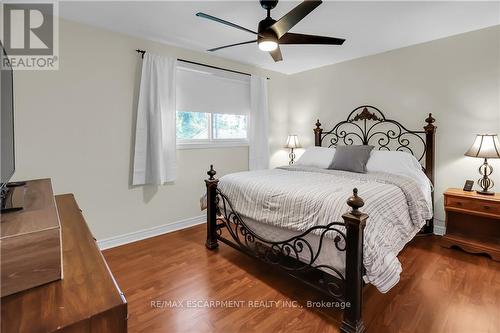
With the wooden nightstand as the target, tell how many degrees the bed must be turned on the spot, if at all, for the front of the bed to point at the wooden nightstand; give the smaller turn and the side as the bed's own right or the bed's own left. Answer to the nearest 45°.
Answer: approximately 180°

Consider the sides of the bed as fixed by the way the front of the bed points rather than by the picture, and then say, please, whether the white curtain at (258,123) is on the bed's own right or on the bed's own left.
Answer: on the bed's own right

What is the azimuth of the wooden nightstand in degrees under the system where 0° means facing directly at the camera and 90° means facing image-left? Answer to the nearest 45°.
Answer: approximately 45°

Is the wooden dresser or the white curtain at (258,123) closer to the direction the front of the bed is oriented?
the wooden dresser

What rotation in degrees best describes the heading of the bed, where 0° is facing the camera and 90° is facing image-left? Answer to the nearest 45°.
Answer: approximately 45°
